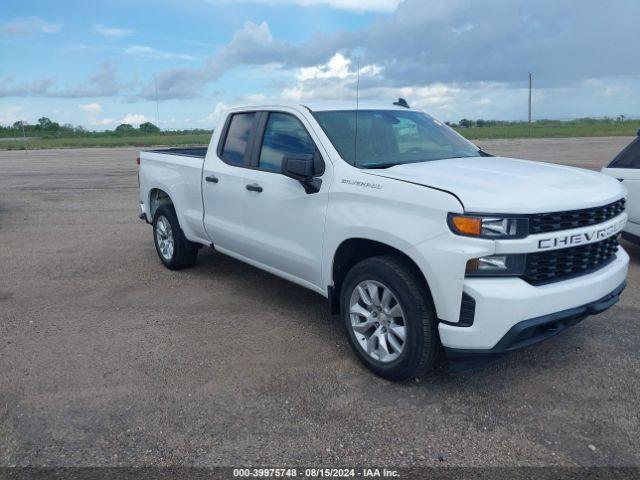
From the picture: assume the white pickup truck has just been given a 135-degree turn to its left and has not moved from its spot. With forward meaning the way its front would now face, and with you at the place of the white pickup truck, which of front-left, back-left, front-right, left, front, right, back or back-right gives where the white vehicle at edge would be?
front-right

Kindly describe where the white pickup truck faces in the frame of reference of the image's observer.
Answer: facing the viewer and to the right of the viewer
